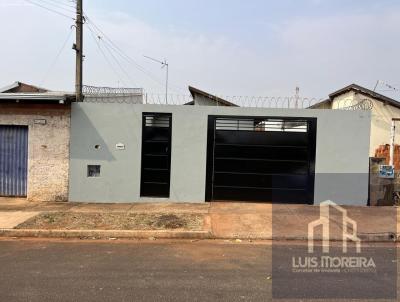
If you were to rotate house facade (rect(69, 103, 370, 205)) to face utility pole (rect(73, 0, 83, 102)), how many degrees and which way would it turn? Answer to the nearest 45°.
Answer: approximately 90° to its right

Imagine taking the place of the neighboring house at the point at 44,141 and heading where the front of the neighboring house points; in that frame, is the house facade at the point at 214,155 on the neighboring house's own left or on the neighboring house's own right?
on the neighboring house's own left

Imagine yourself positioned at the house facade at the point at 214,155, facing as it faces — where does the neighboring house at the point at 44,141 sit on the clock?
The neighboring house is roughly at 3 o'clock from the house facade.

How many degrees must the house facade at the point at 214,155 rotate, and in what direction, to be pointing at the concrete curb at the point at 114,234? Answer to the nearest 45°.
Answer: approximately 45° to its right

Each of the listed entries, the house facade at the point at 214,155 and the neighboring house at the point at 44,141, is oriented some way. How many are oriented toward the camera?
2

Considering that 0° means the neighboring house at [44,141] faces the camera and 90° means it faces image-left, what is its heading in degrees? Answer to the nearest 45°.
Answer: approximately 0°

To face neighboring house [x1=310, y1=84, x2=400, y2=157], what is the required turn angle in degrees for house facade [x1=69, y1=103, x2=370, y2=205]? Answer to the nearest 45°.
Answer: approximately 135° to its left

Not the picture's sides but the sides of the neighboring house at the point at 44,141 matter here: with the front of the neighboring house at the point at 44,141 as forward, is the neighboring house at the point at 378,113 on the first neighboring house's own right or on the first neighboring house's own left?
on the first neighboring house's own left

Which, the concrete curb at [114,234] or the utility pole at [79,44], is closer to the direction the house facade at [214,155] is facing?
the concrete curb
